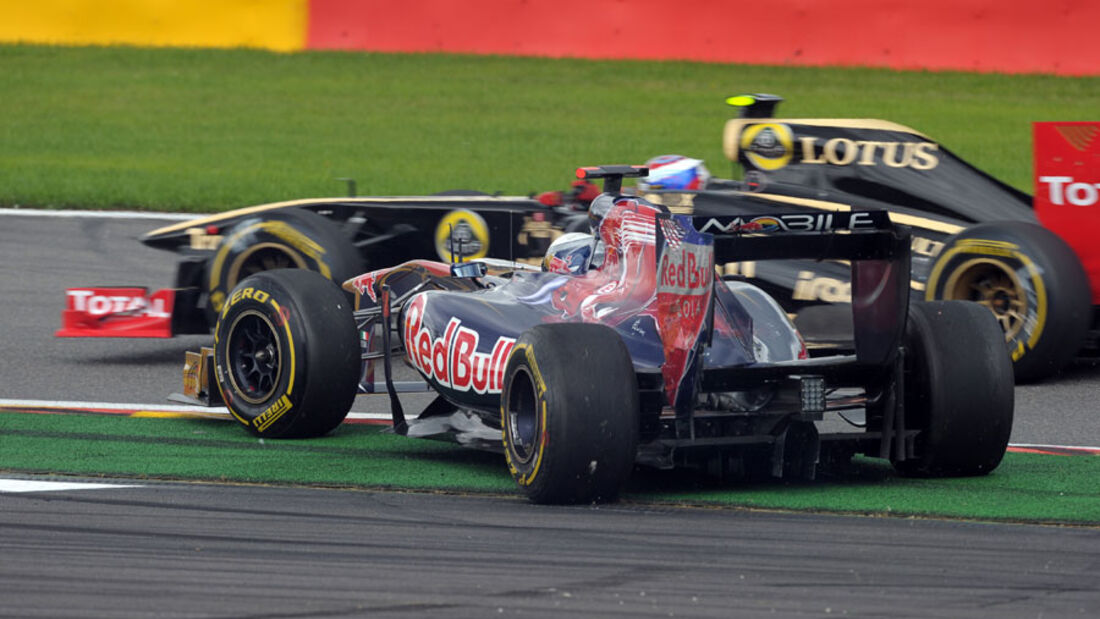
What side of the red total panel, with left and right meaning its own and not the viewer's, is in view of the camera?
front

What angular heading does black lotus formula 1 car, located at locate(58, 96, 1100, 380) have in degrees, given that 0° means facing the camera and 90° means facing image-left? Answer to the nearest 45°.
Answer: approximately 90°

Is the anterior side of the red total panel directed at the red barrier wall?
no

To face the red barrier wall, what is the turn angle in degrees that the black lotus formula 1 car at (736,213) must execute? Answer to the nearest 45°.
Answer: approximately 90° to its right
